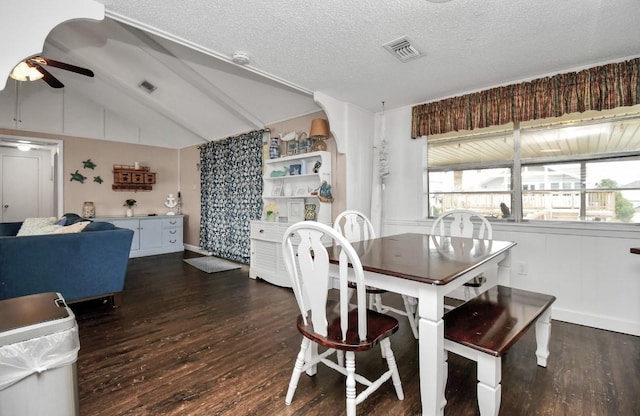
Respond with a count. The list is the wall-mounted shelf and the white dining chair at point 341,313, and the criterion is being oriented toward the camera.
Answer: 1

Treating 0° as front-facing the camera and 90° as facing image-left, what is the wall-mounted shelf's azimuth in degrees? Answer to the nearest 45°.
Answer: approximately 0°

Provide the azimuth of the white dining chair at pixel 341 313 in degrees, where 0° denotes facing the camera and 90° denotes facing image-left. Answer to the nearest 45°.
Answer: approximately 225°

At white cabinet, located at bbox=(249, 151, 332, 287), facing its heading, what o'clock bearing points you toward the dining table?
The dining table is roughly at 10 o'clock from the white cabinet.
